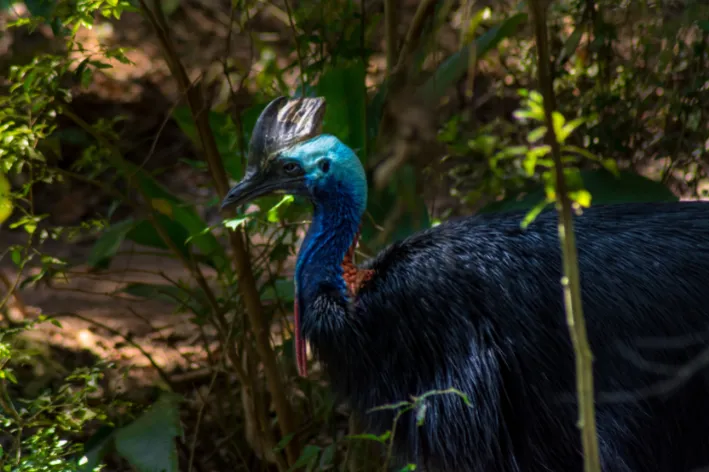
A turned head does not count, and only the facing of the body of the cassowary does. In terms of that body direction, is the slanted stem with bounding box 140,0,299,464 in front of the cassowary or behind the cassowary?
in front

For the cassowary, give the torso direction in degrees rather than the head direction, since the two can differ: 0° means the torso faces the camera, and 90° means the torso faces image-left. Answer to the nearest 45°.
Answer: approximately 90°

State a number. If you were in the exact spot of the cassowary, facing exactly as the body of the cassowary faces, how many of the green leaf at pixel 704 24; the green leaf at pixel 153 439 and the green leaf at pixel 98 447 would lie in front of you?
2

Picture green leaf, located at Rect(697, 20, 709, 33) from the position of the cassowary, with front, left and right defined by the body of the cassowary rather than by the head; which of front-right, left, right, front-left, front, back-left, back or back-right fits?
back-right

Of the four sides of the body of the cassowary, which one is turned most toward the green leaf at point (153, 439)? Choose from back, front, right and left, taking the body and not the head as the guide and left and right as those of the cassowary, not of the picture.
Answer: front

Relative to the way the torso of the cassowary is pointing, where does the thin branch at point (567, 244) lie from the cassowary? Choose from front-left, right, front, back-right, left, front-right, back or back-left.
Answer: left

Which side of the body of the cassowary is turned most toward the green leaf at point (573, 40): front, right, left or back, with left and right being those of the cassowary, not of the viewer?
right

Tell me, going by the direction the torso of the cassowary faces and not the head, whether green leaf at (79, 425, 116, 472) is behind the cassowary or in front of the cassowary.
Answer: in front

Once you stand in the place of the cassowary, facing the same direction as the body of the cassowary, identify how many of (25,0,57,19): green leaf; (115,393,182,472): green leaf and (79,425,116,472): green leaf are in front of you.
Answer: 3
